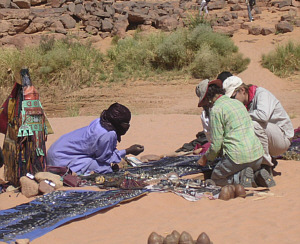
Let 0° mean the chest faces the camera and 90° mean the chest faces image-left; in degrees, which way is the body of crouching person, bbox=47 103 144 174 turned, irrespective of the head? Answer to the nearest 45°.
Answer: approximately 270°

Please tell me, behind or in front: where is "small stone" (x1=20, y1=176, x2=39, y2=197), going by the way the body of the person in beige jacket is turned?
in front

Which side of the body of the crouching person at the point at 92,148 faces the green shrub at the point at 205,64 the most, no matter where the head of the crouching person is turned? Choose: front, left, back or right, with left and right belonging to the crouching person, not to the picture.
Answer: left

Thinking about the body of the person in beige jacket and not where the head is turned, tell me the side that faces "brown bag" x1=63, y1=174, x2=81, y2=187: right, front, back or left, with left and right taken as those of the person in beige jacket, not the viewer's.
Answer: front

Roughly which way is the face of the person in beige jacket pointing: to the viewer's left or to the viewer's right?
to the viewer's left

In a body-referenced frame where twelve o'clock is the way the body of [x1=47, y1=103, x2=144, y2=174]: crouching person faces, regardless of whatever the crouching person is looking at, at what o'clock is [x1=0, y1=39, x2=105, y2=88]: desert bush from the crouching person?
The desert bush is roughly at 9 o'clock from the crouching person.

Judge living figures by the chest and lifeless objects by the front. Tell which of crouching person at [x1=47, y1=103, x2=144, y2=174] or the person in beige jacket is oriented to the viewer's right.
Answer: the crouching person

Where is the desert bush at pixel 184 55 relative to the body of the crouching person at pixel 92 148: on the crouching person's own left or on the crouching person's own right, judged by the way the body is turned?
on the crouching person's own left

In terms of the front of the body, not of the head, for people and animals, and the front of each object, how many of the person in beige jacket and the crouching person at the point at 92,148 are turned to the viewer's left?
1

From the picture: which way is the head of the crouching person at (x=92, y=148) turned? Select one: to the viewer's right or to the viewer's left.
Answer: to the viewer's right

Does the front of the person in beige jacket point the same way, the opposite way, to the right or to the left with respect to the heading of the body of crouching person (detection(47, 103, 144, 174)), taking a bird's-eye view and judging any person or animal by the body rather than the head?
the opposite way

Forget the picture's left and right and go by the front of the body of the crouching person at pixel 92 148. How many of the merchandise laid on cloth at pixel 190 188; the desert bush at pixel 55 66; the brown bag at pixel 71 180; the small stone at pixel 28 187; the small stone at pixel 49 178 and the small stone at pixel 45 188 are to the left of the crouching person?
1

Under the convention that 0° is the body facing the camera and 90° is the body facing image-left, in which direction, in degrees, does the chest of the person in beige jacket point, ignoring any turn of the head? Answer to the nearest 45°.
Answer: approximately 90°

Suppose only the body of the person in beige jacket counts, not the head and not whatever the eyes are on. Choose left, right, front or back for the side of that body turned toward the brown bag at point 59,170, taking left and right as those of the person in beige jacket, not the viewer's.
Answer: front

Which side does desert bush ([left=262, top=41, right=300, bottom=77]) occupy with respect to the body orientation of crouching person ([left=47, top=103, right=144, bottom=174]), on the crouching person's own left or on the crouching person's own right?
on the crouching person's own left

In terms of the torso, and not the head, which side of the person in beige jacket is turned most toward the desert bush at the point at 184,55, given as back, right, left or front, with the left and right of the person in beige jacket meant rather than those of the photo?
right
